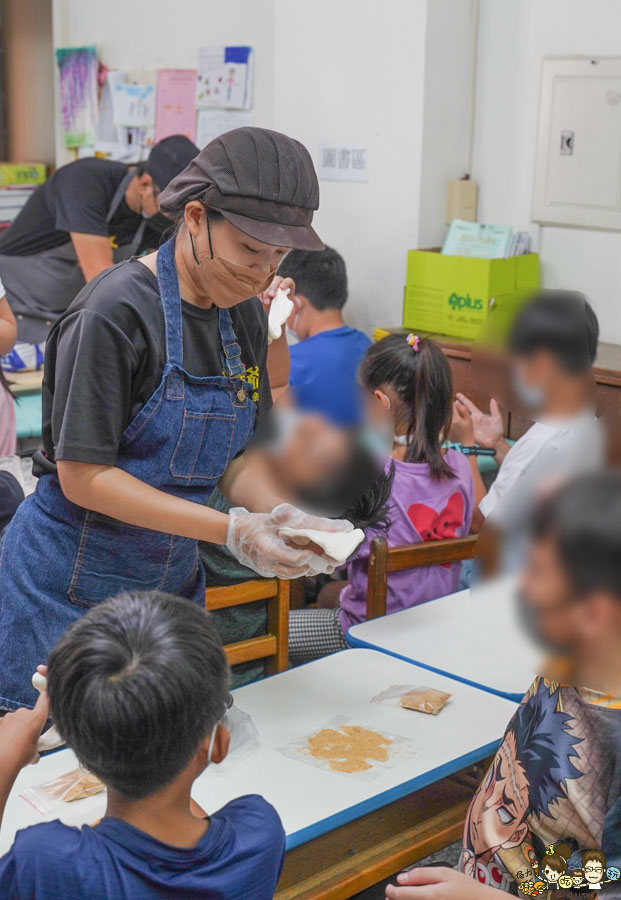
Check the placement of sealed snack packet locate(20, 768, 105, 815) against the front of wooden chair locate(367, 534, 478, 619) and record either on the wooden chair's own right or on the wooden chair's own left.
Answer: on the wooden chair's own left

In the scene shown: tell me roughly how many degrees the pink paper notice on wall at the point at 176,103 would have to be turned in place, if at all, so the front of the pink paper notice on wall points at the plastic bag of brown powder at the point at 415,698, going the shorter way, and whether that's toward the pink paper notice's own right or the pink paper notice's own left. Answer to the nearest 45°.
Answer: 0° — it already faces it

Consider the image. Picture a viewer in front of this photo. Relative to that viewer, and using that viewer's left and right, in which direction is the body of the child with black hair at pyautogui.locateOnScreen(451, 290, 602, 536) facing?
facing to the left of the viewer

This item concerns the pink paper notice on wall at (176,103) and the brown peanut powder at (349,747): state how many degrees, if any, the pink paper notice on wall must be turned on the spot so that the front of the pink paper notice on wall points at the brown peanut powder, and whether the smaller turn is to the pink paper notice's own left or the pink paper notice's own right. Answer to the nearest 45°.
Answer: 0° — it already faces it

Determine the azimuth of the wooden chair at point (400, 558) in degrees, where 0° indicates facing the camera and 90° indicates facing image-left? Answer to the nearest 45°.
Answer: approximately 135°

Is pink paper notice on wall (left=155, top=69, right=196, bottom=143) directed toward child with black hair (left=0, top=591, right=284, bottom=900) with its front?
yes

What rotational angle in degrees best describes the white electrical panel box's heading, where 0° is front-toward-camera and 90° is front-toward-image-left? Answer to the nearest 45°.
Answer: approximately 0°

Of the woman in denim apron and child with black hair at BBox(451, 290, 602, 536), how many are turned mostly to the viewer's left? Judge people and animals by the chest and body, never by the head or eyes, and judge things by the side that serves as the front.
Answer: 1

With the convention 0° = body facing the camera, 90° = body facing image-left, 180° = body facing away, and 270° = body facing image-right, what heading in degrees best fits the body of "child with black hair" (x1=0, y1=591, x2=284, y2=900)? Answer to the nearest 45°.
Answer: approximately 180°

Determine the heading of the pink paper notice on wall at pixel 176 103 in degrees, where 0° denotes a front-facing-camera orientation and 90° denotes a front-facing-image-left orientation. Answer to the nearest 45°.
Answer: approximately 0°

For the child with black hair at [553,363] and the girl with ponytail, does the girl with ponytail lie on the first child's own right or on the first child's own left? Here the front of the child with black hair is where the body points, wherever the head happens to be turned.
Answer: on the first child's own right

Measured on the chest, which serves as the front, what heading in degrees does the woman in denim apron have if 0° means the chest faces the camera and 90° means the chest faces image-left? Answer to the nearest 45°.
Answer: approximately 315°
